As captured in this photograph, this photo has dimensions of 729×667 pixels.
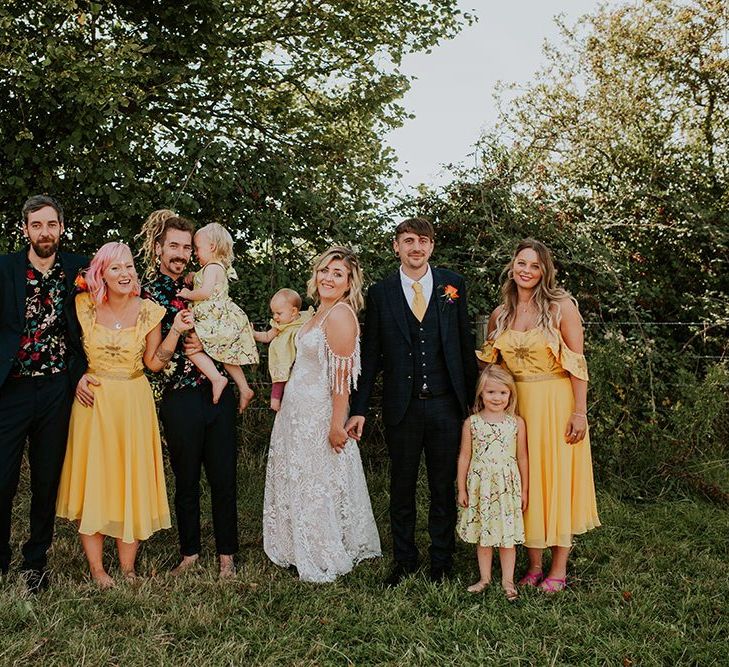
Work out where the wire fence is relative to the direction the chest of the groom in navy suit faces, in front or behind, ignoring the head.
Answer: behind

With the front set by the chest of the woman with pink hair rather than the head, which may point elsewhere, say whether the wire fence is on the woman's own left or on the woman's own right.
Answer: on the woman's own left

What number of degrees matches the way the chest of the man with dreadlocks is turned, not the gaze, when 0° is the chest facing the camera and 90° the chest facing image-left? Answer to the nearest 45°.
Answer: approximately 0°

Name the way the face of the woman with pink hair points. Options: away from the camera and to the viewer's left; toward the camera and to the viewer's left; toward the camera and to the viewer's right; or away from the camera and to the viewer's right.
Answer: toward the camera and to the viewer's right
